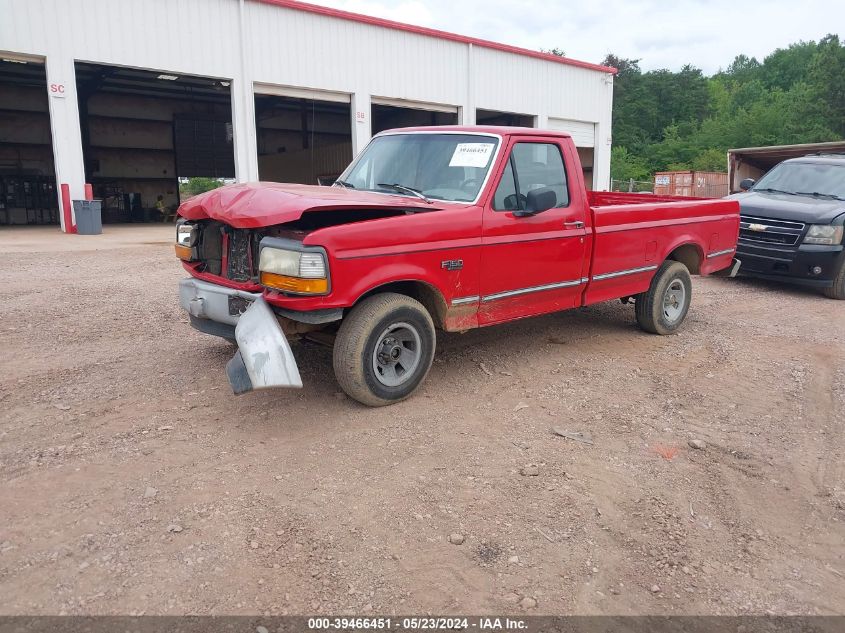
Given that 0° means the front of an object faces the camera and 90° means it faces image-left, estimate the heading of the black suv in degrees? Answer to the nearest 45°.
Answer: approximately 45°

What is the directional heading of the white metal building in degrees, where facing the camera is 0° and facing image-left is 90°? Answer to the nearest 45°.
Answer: approximately 315°

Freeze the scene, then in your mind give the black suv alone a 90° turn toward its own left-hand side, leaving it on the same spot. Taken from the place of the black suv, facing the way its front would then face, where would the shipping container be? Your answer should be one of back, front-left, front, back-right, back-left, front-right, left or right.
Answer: back-left

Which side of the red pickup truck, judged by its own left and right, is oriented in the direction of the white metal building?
right

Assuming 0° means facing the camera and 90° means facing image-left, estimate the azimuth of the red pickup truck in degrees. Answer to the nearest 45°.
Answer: approximately 45°

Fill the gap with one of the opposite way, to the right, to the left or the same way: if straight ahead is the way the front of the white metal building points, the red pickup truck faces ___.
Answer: to the right

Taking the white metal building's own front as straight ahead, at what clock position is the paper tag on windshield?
The paper tag on windshield is roughly at 1 o'clock from the white metal building.
